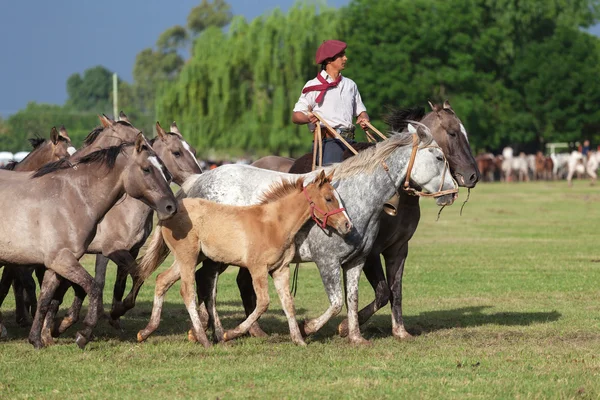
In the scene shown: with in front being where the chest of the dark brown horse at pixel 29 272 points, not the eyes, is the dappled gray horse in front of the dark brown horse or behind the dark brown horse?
in front

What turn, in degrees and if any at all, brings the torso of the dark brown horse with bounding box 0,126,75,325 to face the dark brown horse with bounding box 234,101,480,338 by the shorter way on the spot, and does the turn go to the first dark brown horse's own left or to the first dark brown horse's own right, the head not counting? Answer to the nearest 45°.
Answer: approximately 45° to the first dark brown horse's own right

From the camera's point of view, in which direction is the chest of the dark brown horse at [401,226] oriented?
to the viewer's right

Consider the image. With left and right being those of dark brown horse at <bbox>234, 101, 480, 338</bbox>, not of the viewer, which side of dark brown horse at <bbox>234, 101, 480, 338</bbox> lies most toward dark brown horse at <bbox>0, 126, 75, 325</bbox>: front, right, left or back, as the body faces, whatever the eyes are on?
back

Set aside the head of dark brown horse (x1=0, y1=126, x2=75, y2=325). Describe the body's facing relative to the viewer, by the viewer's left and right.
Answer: facing to the right of the viewer

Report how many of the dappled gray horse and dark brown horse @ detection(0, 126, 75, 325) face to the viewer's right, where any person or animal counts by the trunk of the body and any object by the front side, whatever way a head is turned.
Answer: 2

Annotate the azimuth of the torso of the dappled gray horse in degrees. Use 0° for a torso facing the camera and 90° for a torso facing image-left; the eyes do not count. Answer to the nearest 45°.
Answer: approximately 270°

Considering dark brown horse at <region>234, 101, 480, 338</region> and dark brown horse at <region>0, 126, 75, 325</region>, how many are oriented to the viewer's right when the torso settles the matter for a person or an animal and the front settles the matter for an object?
2

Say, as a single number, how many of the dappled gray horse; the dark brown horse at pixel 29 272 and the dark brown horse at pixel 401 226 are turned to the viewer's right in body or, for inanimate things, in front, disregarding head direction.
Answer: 3

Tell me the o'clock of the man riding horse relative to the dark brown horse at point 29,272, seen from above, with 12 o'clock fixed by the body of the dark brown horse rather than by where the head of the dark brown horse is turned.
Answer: The man riding horse is roughly at 1 o'clock from the dark brown horse.

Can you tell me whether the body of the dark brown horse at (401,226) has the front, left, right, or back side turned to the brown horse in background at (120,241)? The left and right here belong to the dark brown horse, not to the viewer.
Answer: back
